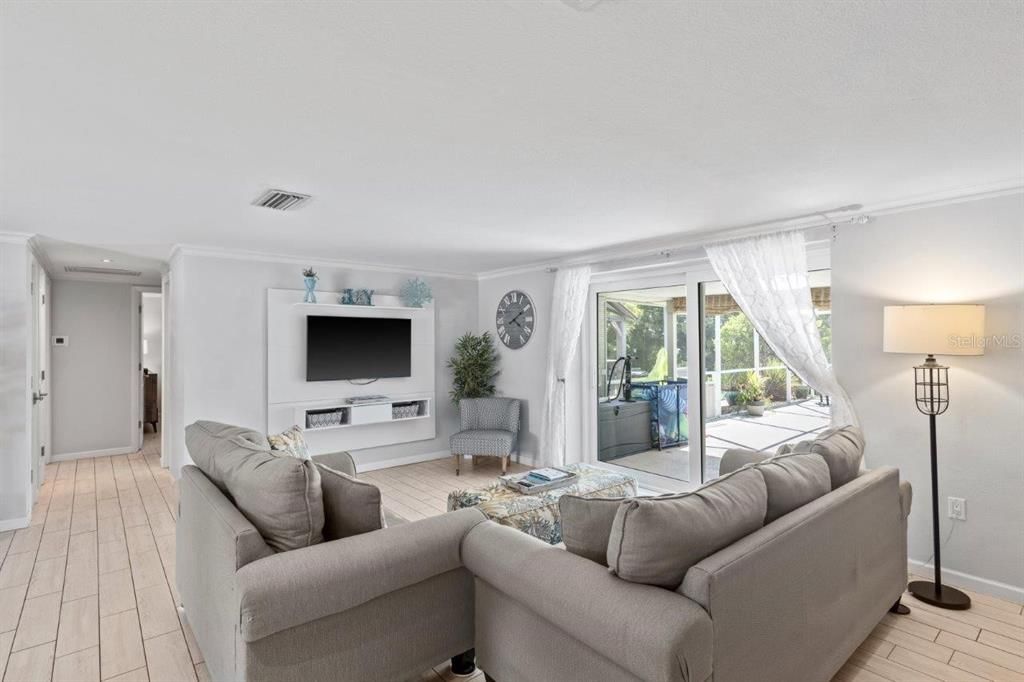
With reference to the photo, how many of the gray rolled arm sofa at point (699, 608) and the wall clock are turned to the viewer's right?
0

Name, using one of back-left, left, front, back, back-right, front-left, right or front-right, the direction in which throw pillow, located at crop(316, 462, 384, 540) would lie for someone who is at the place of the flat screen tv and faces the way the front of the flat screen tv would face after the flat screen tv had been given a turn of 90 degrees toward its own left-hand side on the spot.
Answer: back-right

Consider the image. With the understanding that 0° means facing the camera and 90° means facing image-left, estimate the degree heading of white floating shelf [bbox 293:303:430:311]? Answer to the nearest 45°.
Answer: approximately 315°

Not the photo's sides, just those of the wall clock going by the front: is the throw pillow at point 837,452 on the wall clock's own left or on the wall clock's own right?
on the wall clock's own left

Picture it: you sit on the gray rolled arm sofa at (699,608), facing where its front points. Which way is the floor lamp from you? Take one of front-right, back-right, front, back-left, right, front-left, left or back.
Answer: right

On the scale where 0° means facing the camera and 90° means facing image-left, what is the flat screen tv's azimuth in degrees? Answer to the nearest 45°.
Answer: approximately 315°

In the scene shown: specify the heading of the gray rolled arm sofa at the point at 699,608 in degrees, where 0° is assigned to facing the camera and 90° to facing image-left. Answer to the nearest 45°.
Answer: approximately 135°

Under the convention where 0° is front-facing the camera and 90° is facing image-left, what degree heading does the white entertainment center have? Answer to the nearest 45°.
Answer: approximately 315°

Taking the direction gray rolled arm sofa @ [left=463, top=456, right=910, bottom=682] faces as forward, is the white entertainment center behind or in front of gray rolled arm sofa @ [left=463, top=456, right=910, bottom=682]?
in front

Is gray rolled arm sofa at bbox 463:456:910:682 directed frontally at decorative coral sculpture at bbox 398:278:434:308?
yes

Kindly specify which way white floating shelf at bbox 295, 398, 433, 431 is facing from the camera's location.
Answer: facing the viewer and to the right of the viewer
